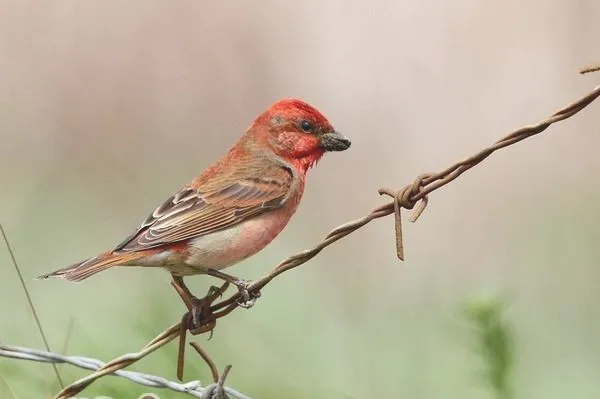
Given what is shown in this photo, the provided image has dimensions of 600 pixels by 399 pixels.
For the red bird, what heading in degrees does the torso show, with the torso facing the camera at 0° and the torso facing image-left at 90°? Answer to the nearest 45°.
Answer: approximately 270°

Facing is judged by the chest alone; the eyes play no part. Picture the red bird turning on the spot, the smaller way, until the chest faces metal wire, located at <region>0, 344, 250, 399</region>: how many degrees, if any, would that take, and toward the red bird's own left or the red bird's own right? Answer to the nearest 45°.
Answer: approximately 135° to the red bird's own right
